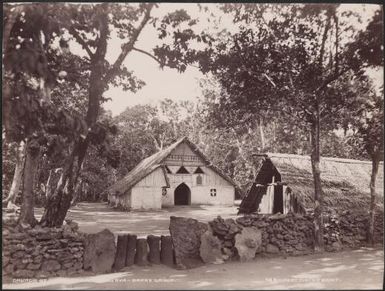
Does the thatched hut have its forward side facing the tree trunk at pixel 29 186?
yes

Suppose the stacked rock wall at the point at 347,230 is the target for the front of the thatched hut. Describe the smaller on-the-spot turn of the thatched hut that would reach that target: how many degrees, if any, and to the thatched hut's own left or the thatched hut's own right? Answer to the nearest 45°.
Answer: approximately 90° to the thatched hut's own left

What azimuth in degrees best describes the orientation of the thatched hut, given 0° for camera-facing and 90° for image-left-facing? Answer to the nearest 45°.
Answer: approximately 45°

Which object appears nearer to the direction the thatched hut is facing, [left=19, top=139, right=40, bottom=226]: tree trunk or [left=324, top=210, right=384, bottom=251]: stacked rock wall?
the tree trunk

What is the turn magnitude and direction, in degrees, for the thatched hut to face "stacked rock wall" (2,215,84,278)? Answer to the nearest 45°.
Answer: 0° — it already faces it

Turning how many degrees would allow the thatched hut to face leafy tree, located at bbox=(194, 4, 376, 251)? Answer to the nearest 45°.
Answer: approximately 45° to its left

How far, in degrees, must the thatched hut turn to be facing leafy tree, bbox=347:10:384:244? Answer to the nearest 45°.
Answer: approximately 90° to its left

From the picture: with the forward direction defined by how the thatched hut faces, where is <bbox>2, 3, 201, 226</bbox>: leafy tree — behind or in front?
in front

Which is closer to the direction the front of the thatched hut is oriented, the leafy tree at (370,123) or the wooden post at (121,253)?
the wooden post

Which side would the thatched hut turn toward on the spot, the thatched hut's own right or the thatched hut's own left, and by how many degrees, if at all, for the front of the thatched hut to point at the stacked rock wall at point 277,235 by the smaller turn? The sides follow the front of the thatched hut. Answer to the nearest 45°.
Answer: approximately 45° to the thatched hut's own left
